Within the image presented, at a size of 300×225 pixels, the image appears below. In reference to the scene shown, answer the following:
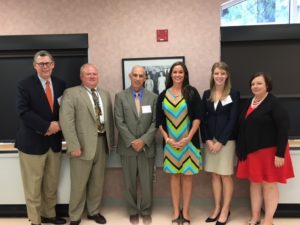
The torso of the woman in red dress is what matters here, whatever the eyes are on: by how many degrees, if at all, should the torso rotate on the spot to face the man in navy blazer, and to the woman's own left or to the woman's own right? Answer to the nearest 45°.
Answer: approximately 45° to the woman's own right

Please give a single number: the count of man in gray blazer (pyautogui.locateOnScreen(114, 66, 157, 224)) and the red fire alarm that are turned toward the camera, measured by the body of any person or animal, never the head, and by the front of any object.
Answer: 2

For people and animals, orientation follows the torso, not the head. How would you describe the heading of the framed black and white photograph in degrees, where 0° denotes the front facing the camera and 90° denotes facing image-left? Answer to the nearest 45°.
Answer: approximately 0°

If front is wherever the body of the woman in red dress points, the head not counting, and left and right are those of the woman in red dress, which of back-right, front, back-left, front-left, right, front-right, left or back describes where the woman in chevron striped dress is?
front-right

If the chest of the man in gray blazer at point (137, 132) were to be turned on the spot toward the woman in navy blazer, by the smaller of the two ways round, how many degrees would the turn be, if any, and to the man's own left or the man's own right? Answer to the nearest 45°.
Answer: approximately 90° to the man's own left
